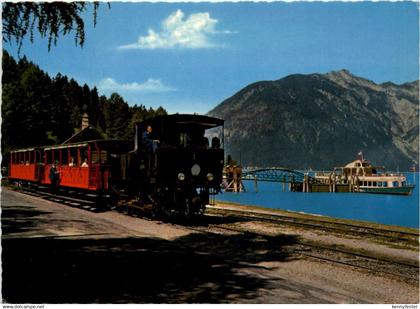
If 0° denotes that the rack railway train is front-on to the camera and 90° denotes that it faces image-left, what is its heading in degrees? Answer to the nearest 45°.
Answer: approximately 315°
